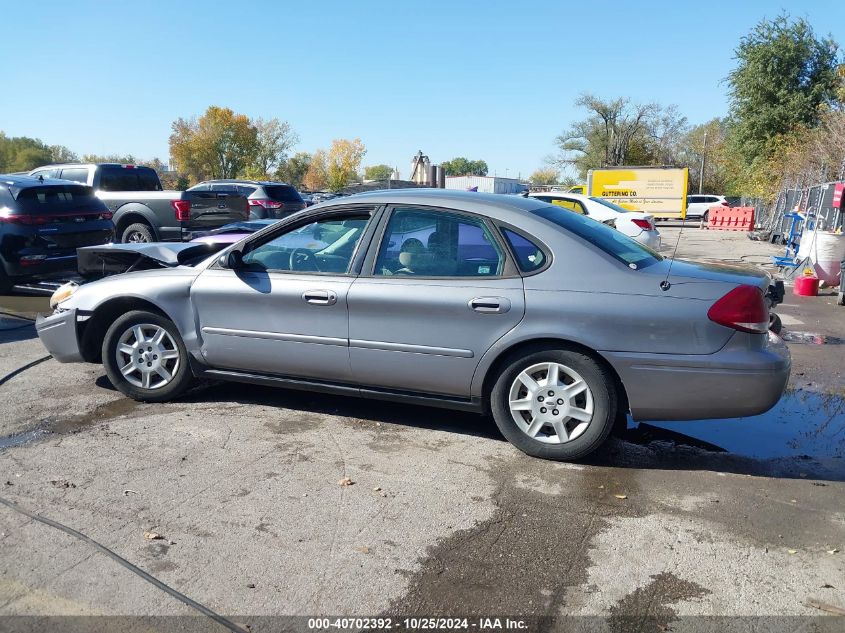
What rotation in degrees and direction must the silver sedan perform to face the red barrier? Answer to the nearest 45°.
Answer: approximately 135° to its right

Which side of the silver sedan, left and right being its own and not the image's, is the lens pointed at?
left

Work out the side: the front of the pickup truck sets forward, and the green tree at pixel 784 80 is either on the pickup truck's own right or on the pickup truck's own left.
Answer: on the pickup truck's own right

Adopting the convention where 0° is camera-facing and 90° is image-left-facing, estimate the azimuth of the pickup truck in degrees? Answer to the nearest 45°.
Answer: approximately 135°

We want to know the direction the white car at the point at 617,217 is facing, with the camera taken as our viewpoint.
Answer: facing away from the viewer and to the left of the viewer

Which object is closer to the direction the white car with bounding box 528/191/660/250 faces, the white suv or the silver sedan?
the white suv

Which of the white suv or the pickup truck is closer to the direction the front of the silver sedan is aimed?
the pickup truck

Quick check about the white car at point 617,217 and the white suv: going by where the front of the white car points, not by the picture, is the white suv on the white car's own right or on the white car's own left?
on the white car's own right

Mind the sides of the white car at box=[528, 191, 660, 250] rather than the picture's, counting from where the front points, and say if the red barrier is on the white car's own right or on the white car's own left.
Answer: on the white car's own right

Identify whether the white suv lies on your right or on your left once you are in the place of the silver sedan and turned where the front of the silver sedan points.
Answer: on your right
